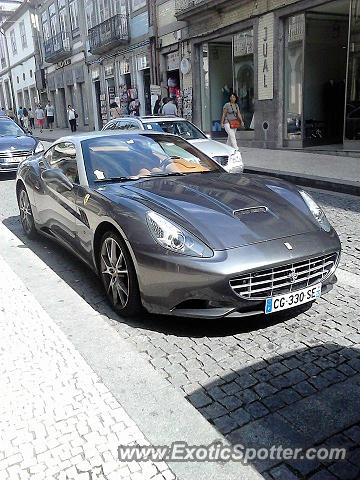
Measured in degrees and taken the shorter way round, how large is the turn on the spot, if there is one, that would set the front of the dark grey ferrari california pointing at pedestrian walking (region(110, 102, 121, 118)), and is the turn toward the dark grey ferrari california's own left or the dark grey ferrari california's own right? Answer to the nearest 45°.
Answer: approximately 135° to the dark grey ferrari california's own left

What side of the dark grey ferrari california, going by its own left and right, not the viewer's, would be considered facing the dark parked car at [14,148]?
back

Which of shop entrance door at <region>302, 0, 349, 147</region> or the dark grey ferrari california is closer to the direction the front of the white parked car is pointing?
the dark grey ferrari california

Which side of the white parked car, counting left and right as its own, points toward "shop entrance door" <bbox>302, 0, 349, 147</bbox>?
left

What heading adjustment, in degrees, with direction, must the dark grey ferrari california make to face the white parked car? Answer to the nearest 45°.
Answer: approximately 135° to its left

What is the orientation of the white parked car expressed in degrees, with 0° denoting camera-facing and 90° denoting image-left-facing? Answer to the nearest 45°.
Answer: approximately 315°

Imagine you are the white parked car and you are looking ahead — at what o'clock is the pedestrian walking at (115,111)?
The pedestrian walking is roughly at 7 o'clock from the white parked car.

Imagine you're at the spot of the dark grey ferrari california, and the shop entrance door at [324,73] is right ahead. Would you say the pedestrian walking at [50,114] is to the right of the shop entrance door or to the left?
left

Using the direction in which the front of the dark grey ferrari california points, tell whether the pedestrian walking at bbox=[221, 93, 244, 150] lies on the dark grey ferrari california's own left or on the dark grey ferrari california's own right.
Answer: on the dark grey ferrari california's own left
